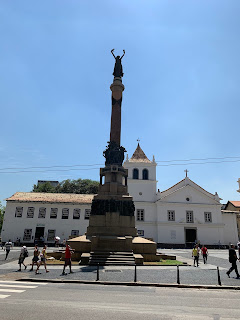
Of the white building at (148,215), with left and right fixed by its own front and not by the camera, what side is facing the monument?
front

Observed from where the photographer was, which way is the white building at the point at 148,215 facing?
facing the viewer
